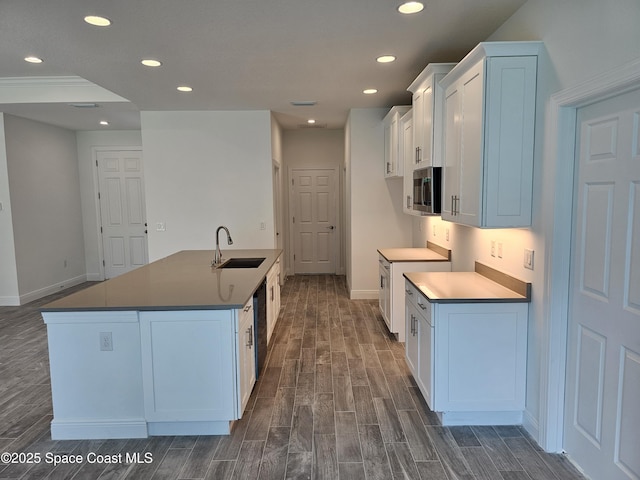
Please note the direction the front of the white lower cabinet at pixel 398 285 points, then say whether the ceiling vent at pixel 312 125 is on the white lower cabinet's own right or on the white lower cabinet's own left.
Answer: on the white lower cabinet's own right

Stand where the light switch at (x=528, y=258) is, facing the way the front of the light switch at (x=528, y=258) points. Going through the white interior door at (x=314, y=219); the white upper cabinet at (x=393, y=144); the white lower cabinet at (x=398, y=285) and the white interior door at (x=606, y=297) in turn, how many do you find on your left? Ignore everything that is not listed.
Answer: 1

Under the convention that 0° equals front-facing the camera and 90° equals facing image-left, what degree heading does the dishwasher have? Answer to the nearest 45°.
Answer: approximately 270°

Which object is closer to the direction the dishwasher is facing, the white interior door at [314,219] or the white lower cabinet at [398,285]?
the white lower cabinet

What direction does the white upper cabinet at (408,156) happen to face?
to the viewer's left

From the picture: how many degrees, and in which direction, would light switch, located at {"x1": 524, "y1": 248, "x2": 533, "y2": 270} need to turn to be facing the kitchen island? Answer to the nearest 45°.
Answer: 0° — it already faces it

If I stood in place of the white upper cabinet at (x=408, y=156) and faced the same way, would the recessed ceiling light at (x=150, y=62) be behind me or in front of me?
in front

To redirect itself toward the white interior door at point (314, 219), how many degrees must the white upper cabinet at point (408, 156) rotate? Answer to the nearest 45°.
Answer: approximately 45° to its right

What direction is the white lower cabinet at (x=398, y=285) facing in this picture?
to the viewer's left

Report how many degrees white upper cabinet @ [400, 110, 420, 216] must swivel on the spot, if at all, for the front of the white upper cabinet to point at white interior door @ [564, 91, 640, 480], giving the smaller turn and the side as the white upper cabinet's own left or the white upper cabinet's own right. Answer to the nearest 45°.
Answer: approximately 135° to the white upper cabinet's own left
